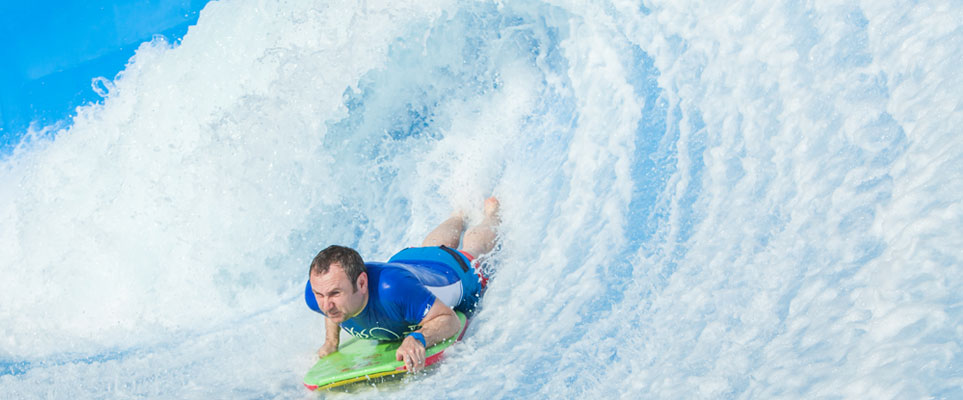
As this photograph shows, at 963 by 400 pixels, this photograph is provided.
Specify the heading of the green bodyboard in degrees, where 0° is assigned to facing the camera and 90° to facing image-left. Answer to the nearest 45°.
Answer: approximately 45°
